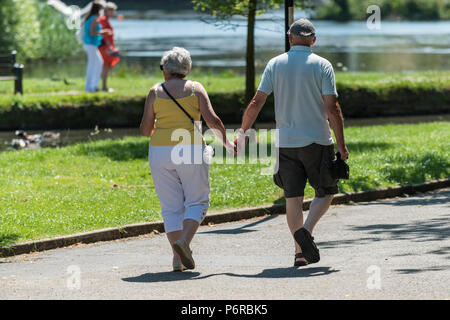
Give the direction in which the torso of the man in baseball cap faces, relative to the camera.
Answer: away from the camera

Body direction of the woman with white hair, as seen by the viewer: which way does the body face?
away from the camera

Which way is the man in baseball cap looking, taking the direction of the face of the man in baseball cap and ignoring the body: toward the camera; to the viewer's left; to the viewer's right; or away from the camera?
away from the camera

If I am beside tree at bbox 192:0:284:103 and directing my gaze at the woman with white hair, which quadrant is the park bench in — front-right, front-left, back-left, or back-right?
back-right

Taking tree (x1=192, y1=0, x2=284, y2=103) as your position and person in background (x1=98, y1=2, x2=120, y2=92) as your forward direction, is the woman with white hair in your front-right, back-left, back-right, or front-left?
back-left

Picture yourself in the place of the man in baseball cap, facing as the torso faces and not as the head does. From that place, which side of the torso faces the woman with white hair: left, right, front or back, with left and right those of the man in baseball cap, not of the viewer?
left

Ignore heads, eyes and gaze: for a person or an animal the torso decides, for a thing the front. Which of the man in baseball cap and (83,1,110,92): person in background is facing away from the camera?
the man in baseball cap
